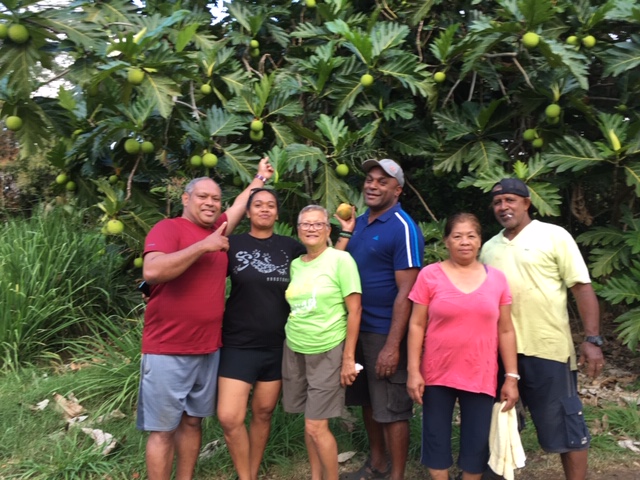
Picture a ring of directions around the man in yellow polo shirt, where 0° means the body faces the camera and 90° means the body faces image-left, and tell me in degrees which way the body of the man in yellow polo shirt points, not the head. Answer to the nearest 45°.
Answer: approximately 45°

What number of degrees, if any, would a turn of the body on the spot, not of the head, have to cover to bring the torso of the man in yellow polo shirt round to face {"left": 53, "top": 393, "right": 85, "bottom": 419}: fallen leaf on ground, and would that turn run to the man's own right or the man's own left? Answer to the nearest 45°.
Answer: approximately 45° to the man's own right

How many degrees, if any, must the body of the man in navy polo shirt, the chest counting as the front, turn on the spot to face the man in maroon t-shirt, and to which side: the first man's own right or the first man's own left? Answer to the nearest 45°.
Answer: approximately 45° to the first man's own right
